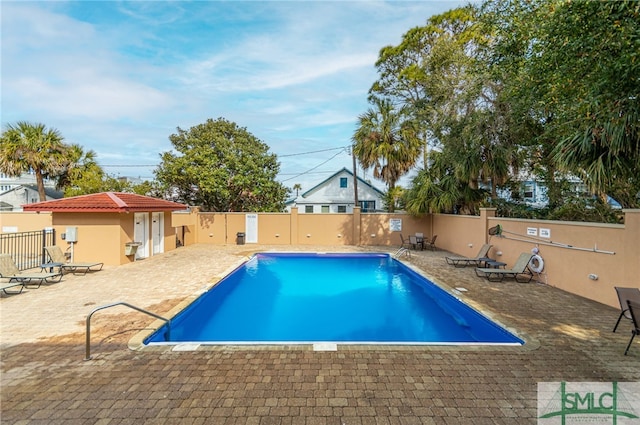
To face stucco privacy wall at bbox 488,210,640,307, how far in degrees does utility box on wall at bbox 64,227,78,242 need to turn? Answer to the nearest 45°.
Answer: approximately 45° to its left

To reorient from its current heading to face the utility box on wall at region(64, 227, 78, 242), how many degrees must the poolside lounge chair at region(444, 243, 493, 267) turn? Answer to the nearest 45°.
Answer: approximately 45° to its left

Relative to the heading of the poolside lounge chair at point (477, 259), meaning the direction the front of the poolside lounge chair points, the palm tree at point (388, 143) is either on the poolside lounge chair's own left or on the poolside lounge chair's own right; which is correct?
on the poolside lounge chair's own right

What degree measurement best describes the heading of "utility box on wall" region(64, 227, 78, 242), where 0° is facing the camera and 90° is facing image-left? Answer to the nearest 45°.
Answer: approximately 0°

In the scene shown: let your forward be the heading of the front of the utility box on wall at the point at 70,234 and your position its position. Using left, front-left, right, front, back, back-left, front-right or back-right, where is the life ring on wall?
front-left

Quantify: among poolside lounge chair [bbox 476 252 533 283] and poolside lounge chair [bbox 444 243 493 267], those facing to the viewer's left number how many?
2

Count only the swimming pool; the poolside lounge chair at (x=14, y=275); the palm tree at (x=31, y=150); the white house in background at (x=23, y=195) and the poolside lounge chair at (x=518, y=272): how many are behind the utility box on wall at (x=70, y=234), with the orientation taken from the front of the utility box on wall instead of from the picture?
2

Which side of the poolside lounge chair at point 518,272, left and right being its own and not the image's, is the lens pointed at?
left

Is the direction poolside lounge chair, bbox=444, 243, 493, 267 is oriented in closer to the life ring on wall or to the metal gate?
the metal gate

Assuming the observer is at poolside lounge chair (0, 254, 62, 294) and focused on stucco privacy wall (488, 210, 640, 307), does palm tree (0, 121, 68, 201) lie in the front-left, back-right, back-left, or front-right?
back-left

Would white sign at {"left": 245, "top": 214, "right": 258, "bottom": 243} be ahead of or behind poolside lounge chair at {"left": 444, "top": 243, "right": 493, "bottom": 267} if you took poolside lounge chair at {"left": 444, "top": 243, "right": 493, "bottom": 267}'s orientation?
ahead

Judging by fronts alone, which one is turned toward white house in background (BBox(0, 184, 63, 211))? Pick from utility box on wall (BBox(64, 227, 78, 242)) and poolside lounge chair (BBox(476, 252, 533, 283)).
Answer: the poolside lounge chair

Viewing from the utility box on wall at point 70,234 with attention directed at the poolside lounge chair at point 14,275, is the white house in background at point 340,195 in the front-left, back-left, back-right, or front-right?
back-left

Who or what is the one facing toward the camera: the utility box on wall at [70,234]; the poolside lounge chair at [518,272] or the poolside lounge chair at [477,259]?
the utility box on wall

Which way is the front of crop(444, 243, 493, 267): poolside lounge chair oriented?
to the viewer's left
